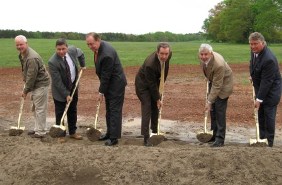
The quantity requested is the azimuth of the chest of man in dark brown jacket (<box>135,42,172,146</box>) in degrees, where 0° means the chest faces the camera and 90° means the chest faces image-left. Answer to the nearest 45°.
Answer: approximately 315°

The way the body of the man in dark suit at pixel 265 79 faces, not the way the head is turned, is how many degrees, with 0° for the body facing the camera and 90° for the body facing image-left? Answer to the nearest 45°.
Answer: approximately 45°

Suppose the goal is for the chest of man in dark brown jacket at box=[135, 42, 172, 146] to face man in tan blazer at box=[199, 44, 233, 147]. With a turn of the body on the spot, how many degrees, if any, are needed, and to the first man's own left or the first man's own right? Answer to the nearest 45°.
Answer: approximately 45° to the first man's own left

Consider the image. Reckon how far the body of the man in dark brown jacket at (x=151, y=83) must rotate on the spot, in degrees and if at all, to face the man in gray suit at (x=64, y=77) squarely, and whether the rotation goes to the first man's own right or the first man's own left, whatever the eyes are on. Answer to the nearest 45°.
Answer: approximately 135° to the first man's own right
